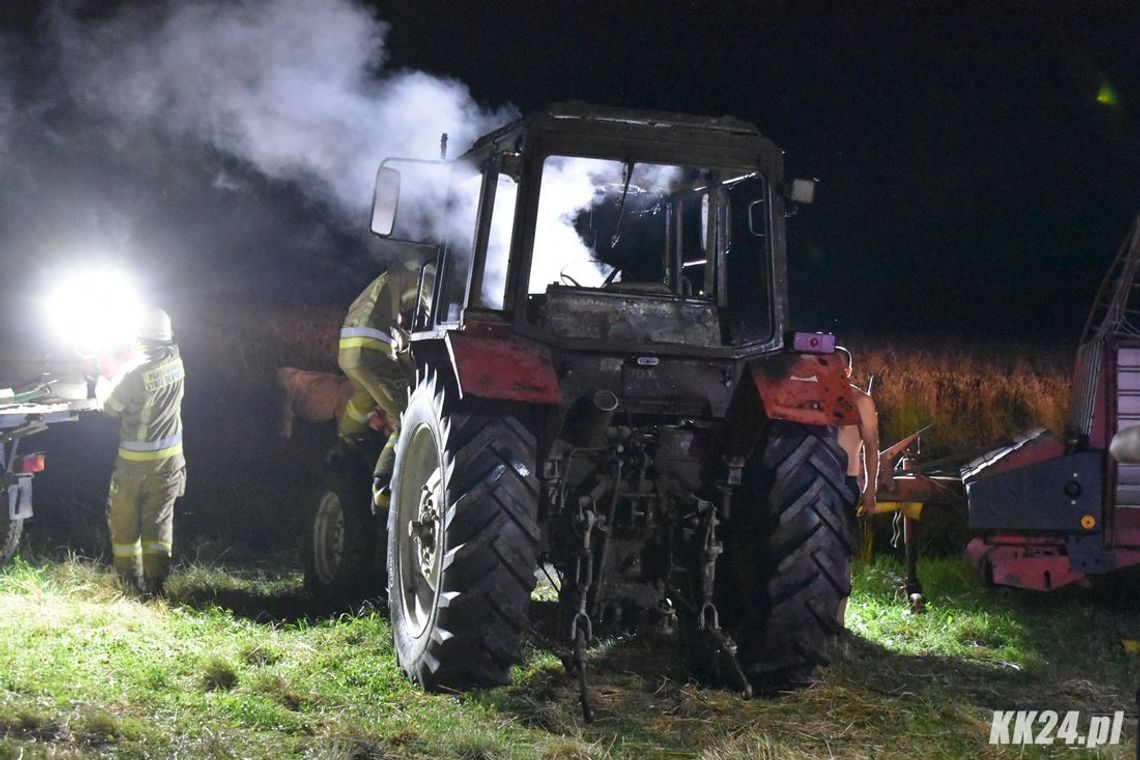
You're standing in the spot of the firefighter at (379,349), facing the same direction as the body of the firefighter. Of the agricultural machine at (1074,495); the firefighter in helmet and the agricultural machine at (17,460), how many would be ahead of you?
1

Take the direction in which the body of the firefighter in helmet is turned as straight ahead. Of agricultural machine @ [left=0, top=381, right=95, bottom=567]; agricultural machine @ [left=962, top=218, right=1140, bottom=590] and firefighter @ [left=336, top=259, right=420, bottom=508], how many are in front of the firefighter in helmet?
1

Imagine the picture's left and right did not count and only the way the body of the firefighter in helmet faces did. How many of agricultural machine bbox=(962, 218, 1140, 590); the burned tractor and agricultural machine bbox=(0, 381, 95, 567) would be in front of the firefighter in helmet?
1

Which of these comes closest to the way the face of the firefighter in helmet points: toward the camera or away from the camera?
away from the camera

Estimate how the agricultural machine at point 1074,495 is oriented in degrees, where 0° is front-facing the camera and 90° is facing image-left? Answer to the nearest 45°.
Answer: approximately 90°

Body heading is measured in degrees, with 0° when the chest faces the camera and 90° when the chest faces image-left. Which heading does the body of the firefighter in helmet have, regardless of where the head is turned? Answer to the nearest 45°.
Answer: approximately 135°

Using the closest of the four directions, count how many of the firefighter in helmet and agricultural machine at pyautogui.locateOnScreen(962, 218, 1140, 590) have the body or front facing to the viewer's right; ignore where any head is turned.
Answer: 0

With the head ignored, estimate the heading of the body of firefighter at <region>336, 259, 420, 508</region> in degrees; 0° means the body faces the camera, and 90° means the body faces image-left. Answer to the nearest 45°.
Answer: approximately 270°

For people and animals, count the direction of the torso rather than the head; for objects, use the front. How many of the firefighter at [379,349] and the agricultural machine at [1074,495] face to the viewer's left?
1

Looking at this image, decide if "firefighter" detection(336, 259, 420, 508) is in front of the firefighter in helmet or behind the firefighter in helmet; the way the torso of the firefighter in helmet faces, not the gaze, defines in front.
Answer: behind

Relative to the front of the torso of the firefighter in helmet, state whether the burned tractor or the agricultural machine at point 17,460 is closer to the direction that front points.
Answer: the agricultural machine

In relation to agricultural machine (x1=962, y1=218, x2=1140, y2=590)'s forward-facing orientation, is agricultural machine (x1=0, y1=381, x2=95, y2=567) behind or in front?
in front

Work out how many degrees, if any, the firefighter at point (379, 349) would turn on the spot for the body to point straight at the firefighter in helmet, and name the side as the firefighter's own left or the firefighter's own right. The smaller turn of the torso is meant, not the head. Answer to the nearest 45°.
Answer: approximately 180°
